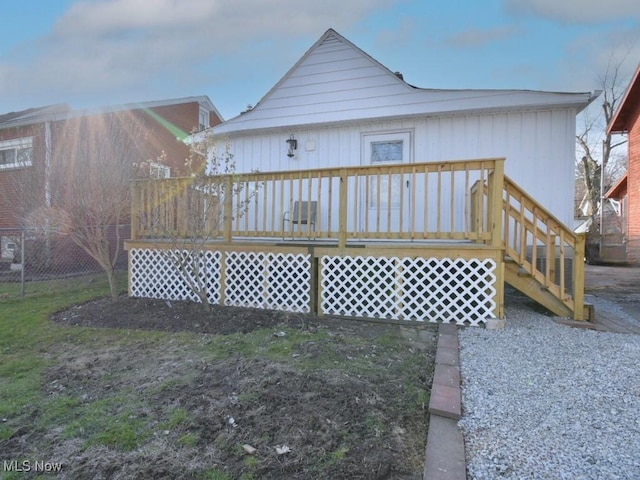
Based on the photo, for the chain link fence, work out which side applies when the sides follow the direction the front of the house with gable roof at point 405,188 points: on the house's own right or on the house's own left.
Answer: on the house's own right

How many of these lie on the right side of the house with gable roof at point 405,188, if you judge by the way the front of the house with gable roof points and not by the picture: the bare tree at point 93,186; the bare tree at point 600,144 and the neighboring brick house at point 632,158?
1

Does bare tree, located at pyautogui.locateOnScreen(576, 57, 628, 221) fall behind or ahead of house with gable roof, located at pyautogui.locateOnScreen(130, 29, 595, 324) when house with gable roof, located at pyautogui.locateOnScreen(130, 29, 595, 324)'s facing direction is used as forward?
behind

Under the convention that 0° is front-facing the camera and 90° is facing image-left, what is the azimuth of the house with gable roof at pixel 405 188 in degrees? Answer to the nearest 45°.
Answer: approximately 0°

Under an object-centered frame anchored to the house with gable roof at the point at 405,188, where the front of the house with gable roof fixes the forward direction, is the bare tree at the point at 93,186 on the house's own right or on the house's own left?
on the house's own right

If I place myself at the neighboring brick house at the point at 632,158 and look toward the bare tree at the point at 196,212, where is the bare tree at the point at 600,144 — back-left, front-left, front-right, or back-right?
back-right
